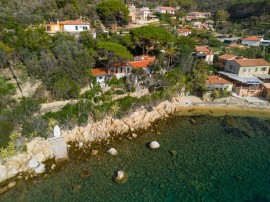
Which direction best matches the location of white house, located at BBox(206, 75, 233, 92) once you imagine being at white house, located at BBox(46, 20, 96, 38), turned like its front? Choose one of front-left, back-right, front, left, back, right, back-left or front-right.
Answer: front-left

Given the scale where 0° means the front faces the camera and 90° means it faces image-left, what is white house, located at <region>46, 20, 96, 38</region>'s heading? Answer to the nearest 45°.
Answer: approximately 0°

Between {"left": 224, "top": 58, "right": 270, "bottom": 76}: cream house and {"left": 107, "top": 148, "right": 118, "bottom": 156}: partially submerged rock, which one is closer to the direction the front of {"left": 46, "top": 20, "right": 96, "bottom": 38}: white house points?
the partially submerged rock

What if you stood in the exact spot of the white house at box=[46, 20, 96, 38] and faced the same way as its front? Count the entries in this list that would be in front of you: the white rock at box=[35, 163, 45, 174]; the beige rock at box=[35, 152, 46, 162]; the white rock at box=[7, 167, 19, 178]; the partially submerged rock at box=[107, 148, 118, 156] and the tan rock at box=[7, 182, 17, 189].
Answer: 5

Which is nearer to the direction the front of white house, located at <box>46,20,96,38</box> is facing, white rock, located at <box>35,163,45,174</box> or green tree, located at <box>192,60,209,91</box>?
the white rock

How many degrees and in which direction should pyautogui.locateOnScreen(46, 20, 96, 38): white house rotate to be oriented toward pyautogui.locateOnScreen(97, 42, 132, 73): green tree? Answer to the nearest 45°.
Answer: approximately 45° to its left

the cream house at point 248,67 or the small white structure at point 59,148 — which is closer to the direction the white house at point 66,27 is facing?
the small white structure

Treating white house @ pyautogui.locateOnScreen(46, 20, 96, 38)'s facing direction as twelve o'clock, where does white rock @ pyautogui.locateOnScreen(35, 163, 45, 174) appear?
The white rock is roughly at 12 o'clock from the white house.

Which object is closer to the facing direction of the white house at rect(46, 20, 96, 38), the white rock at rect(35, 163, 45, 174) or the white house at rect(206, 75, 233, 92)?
the white rock

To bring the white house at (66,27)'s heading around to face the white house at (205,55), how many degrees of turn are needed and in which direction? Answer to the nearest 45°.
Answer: approximately 90° to its left

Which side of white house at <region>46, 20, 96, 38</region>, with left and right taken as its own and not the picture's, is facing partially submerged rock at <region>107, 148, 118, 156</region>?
front

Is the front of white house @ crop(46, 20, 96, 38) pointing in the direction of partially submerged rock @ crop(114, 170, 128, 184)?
yes

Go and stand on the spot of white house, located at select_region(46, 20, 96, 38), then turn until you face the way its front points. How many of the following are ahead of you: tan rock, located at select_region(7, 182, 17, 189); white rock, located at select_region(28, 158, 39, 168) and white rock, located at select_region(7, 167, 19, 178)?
3

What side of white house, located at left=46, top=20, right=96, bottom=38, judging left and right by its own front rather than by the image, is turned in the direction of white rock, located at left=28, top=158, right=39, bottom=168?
front

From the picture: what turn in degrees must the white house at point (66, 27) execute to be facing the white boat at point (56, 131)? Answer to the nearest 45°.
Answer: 0° — it already faces it

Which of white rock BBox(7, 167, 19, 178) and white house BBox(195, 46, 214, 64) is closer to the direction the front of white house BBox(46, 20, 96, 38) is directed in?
the white rock
